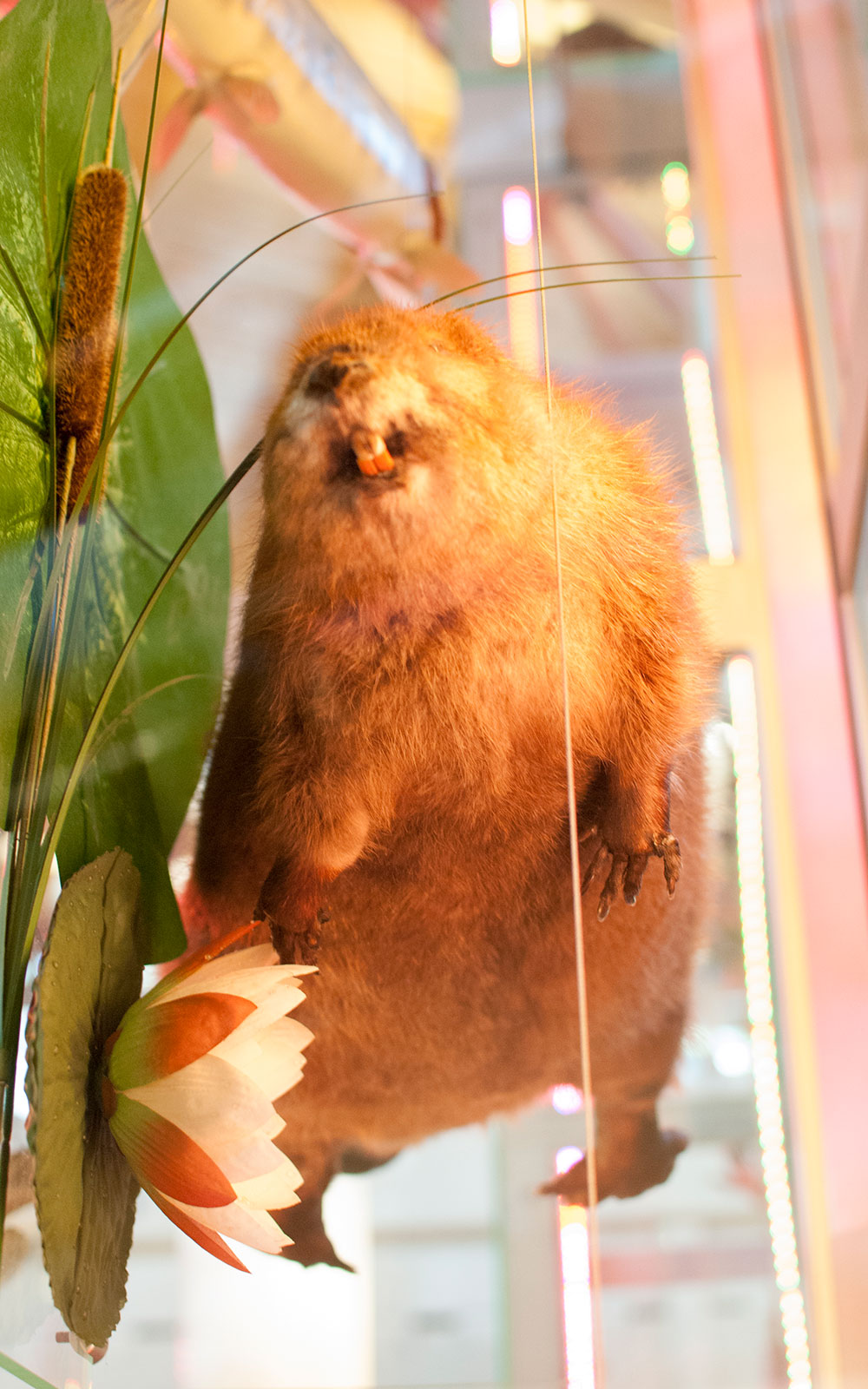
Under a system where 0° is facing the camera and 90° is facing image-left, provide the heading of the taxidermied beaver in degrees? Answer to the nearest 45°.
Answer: approximately 45°
